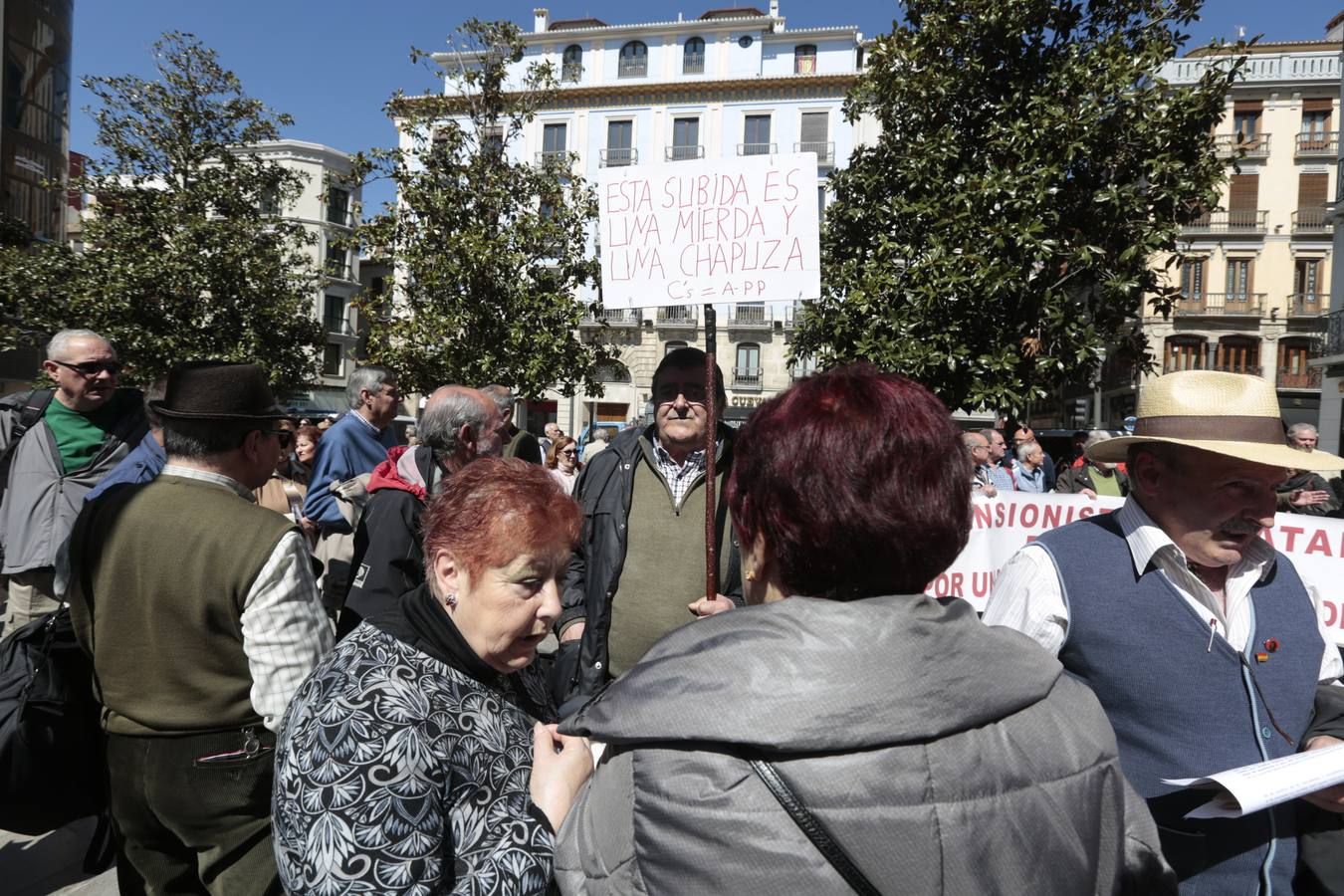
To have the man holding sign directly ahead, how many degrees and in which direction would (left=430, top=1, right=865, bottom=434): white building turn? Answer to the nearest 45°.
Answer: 0° — it already faces them

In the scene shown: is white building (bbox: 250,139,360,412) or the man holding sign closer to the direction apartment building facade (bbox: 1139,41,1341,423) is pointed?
the man holding sign

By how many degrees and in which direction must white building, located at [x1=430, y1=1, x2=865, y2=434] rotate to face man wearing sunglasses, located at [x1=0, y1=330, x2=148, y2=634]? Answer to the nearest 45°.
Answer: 0° — it already faces them

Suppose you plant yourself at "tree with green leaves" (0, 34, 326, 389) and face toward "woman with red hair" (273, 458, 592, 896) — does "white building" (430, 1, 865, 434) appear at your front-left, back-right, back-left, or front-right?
back-left

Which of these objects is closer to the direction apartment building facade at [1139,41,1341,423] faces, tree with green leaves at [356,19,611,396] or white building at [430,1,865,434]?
the tree with green leaves

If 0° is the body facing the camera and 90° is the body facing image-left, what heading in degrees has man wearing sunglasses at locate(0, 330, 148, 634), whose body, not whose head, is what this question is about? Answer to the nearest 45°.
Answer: approximately 315°

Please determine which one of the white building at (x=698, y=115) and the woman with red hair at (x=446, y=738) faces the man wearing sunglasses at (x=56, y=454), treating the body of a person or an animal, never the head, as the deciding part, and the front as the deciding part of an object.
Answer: the white building

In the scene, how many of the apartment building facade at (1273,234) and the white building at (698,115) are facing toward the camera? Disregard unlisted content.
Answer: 2
